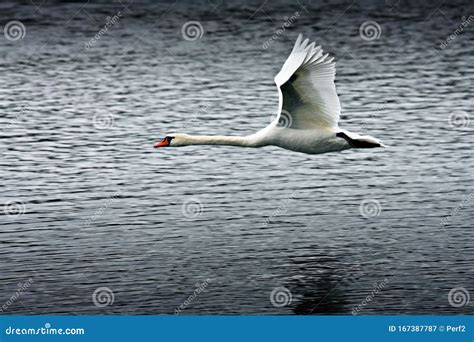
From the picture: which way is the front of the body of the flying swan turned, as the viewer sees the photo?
to the viewer's left
